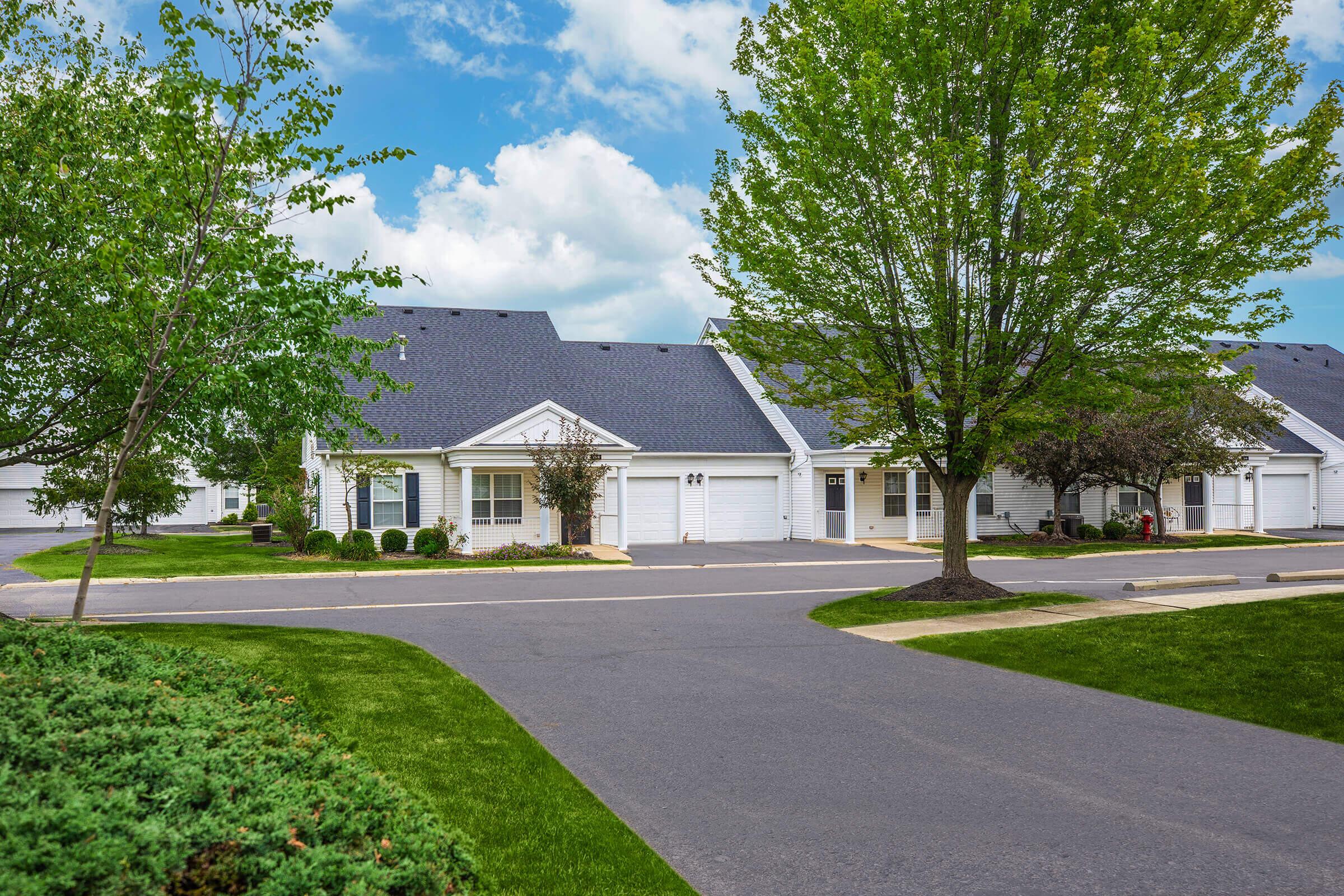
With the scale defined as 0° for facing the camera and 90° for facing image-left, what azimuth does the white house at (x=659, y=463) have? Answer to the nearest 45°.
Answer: approximately 0°

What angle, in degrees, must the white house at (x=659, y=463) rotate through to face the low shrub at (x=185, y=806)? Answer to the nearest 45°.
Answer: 0° — it already faces it

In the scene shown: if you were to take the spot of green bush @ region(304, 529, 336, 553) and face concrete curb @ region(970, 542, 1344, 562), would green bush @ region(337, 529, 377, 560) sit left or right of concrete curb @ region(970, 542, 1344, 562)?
right

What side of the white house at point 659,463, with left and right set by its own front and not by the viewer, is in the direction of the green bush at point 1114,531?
left

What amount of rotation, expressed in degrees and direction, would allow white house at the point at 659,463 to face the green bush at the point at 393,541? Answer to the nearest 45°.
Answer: approximately 45° to its right

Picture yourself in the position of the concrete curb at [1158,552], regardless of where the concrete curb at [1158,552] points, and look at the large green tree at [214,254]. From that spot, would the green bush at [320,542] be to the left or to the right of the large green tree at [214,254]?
right

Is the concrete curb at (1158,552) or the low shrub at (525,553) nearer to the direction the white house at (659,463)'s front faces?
the low shrub
